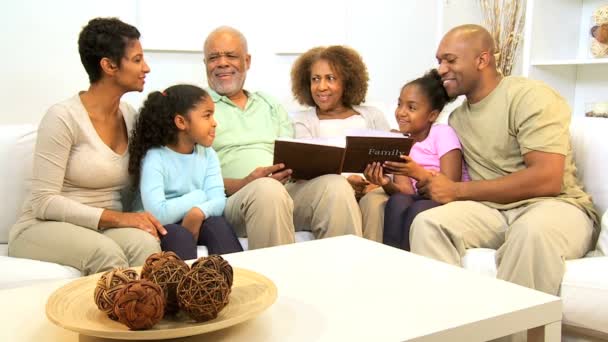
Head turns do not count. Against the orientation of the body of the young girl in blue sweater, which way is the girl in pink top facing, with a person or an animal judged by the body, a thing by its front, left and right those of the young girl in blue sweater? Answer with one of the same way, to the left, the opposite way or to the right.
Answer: to the right

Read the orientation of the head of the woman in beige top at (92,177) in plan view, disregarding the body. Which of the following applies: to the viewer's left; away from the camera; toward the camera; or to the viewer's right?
to the viewer's right

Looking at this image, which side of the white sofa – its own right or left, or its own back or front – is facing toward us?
front

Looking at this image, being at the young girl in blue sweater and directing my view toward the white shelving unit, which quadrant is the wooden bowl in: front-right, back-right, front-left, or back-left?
back-right

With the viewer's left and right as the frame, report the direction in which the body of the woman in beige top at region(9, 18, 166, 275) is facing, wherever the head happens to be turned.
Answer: facing the viewer and to the right of the viewer

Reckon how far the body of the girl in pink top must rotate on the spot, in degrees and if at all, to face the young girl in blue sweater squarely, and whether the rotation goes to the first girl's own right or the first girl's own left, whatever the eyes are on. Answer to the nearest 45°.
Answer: approximately 45° to the first girl's own right

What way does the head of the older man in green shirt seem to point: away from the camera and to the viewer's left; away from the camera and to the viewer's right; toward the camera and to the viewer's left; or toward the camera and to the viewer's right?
toward the camera and to the viewer's left

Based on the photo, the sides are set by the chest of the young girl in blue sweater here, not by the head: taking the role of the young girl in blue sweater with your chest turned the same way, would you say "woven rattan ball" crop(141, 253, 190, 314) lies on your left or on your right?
on your right

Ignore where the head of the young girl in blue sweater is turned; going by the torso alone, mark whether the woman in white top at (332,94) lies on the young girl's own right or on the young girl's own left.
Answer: on the young girl's own left

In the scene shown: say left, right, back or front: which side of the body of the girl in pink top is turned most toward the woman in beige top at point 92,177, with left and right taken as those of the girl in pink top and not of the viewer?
front

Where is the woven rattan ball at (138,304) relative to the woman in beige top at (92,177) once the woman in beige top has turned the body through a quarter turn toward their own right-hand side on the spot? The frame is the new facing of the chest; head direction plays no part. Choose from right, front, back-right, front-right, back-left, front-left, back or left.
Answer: front-left

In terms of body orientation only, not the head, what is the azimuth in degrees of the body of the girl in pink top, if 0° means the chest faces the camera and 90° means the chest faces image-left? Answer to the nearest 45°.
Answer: approximately 45°

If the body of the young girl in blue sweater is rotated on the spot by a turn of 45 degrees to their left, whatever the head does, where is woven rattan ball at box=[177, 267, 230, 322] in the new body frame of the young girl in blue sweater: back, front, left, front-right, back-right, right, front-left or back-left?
right
